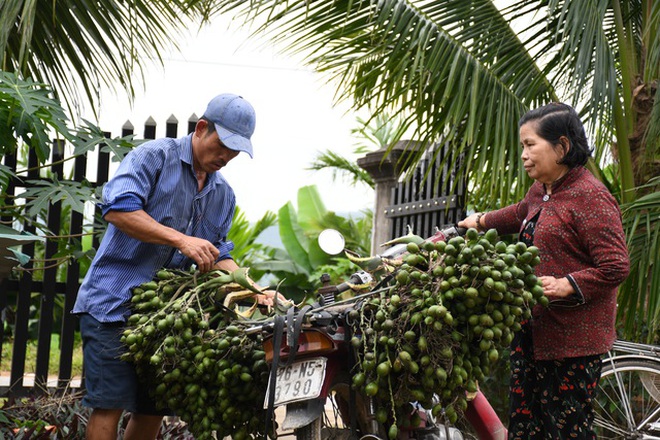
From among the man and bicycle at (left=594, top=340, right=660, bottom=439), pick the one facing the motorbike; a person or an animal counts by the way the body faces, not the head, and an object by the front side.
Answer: the man

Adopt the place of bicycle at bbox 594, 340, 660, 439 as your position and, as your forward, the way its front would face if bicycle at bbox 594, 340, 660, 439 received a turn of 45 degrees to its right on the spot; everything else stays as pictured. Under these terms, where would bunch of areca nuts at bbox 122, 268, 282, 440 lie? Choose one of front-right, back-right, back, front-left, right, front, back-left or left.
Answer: right

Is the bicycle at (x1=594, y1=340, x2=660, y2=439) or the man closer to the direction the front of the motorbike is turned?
the bicycle

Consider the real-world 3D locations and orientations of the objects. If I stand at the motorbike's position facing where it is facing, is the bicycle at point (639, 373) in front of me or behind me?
in front

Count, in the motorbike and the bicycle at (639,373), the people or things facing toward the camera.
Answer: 0

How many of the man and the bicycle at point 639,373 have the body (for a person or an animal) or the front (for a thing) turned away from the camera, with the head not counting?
0

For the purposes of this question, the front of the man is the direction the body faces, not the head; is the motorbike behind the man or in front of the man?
in front

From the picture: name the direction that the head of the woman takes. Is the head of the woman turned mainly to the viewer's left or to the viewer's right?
to the viewer's left

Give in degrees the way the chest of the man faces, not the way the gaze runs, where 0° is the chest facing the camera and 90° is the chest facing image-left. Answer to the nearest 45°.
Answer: approximately 315°

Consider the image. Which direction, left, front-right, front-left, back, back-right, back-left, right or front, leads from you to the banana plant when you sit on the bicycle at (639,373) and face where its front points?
back-left

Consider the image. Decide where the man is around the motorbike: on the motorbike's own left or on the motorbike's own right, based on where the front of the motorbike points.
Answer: on the motorbike's own left

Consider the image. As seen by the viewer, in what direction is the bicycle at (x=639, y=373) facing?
to the viewer's right

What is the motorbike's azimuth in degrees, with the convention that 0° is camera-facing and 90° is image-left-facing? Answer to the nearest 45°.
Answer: approximately 225°

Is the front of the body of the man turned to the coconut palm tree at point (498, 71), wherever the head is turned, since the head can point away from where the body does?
no
